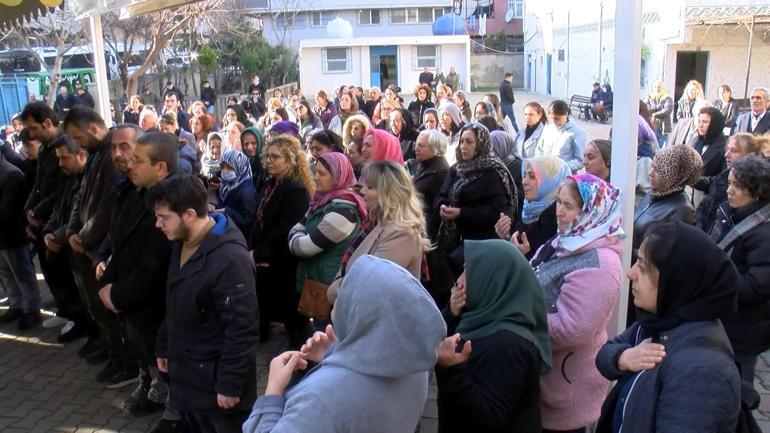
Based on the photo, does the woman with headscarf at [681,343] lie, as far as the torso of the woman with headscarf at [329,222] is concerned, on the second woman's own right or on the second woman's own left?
on the second woman's own left

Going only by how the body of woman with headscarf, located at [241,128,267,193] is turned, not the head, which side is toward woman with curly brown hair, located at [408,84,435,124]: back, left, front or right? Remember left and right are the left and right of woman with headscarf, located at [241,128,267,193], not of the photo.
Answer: back

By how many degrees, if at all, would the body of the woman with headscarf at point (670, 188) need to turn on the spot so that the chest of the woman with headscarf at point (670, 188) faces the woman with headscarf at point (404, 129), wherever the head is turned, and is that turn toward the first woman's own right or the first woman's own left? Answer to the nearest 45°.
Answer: approximately 45° to the first woman's own right

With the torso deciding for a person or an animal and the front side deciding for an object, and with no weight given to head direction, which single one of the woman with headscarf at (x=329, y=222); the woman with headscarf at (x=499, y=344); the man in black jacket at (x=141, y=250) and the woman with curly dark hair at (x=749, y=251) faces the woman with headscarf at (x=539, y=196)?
the woman with curly dark hair at (x=749, y=251)

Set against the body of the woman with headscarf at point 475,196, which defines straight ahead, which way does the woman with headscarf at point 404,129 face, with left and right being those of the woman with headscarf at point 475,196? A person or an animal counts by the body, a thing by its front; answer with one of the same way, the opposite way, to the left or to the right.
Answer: the same way

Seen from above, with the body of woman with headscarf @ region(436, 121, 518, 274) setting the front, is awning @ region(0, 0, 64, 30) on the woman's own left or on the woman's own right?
on the woman's own right

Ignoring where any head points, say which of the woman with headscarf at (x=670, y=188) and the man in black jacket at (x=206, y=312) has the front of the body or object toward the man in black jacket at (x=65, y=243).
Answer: the woman with headscarf

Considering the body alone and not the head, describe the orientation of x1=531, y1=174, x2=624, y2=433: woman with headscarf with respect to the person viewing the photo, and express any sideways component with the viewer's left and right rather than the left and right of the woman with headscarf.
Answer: facing to the left of the viewer

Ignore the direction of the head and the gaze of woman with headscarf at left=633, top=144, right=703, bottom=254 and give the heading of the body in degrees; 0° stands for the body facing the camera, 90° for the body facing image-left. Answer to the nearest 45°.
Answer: approximately 90°

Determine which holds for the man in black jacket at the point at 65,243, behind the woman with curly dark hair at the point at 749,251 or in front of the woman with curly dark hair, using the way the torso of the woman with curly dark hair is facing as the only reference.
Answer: in front

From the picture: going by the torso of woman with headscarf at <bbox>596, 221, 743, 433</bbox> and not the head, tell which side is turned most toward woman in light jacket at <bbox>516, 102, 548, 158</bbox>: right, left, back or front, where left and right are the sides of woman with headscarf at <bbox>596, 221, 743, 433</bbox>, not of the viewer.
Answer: right
